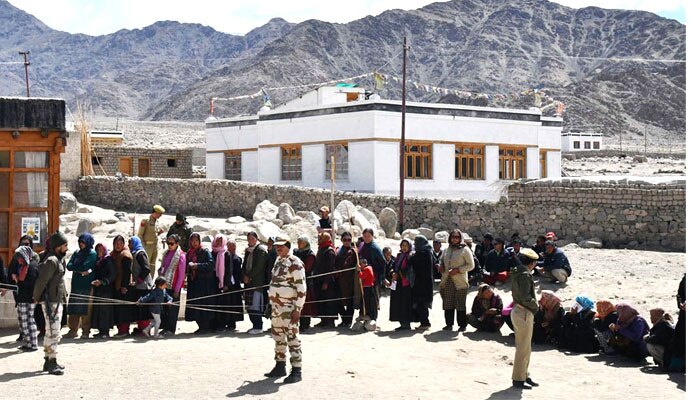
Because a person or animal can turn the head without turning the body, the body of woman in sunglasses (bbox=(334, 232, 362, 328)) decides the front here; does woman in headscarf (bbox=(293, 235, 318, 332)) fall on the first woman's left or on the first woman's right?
on the first woman's right

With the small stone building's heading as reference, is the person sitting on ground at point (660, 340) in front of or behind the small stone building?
in front

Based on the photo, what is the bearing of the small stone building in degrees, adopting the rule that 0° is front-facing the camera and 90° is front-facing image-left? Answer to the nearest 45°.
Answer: approximately 0°

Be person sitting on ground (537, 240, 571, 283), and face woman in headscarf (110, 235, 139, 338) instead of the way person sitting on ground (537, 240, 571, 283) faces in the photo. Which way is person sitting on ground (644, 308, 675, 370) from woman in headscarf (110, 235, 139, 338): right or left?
left

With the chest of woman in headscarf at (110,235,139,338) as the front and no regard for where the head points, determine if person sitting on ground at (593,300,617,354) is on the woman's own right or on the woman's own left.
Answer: on the woman's own left

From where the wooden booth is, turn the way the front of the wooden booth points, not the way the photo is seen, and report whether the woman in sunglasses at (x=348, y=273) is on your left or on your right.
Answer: on your left
